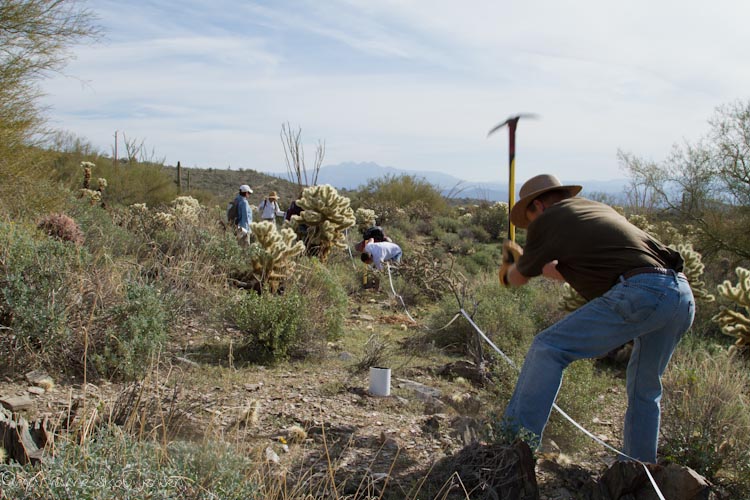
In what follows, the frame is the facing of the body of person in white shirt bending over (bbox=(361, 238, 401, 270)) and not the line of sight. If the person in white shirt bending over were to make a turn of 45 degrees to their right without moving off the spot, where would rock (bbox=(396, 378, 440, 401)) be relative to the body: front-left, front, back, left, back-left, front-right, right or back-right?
back-left

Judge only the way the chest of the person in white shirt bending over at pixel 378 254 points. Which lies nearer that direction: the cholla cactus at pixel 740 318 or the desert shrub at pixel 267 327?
the desert shrub

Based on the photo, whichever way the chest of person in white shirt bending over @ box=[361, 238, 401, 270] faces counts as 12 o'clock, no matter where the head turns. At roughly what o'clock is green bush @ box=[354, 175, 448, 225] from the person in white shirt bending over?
The green bush is roughly at 3 o'clock from the person in white shirt bending over.

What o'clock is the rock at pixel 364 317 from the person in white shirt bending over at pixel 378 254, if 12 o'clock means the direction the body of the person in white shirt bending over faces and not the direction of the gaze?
The rock is roughly at 9 o'clock from the person in white shirt bending over.

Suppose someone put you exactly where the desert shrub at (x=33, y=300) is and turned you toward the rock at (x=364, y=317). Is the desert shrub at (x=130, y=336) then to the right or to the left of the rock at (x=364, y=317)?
right

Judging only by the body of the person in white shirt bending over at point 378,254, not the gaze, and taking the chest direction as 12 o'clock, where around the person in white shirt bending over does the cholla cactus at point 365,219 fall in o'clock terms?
The cholla cactus is roughly at 3 o'clock from the person in white shirt bending over.

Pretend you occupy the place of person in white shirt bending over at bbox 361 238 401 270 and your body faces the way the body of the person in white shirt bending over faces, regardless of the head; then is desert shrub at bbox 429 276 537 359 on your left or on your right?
on your left

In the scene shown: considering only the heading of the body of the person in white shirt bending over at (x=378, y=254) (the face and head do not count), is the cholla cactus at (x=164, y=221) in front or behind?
in front

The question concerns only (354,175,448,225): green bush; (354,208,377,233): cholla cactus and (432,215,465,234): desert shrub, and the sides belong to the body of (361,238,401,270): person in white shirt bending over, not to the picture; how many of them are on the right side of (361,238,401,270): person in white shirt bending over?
3

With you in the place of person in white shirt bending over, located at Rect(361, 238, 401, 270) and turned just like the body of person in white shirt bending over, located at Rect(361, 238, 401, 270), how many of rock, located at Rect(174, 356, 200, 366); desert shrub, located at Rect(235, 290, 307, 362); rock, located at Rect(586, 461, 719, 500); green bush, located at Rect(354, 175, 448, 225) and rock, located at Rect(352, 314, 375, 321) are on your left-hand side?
4

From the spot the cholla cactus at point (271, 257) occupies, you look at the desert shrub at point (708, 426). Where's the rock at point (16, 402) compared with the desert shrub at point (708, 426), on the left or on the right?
right

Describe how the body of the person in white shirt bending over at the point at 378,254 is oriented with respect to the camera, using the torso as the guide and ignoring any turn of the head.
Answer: to the viewer's left

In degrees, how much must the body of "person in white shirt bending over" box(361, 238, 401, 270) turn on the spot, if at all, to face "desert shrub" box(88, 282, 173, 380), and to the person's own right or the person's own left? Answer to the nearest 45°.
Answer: approximately 90° to the person's own left

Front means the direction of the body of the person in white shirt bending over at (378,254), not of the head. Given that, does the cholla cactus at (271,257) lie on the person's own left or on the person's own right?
on the person's own left
